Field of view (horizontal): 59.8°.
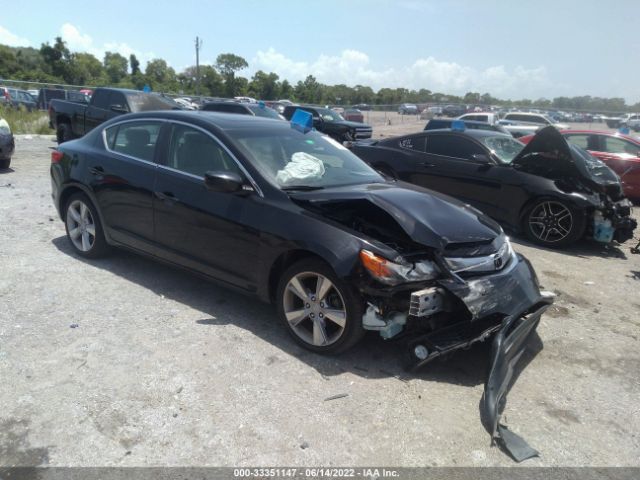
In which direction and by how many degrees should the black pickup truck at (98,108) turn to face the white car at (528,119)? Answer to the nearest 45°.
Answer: approximately 45° to its left

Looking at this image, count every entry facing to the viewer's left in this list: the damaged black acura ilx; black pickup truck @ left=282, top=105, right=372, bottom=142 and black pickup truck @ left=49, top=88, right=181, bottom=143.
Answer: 0

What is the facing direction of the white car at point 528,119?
to the viewer's right

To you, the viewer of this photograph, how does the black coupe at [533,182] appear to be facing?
facing the viewer and to the right of the viewer

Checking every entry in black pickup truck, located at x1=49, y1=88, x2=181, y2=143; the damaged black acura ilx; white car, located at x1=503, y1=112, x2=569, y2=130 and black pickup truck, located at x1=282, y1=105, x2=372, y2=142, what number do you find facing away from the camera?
0

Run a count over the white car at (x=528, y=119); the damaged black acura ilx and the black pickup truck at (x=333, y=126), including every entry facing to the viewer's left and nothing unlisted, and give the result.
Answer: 0

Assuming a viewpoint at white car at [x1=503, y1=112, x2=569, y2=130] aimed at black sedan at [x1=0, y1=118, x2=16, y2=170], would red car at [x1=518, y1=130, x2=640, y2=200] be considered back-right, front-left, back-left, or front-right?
front-left

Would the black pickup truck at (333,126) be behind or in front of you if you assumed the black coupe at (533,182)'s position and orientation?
behind

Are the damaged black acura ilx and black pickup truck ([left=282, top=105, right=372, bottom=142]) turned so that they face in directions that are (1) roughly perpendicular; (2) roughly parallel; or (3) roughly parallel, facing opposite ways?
roughly parallel

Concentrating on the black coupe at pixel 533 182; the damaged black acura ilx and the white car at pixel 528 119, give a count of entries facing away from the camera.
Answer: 0

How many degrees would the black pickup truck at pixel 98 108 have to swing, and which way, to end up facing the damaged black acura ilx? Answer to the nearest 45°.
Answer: approximately 45° to its right

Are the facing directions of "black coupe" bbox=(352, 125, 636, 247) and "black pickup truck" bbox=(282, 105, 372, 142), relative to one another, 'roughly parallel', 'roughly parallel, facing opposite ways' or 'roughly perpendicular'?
roughly parallel
